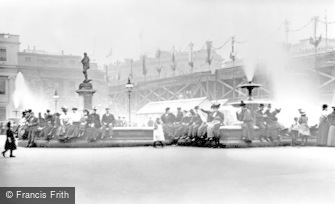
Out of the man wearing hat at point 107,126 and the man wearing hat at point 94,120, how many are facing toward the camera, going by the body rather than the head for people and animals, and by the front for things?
2

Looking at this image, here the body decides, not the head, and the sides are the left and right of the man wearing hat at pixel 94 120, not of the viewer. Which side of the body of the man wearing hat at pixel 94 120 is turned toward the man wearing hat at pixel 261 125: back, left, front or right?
left

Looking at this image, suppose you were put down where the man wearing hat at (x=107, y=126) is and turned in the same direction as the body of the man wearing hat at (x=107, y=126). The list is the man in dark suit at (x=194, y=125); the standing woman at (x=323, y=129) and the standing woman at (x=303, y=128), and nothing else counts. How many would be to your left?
3

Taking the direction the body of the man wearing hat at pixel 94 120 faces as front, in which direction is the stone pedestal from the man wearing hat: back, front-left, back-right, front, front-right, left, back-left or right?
back

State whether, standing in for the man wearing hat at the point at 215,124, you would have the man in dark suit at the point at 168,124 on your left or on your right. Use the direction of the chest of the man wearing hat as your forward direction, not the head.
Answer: on your right

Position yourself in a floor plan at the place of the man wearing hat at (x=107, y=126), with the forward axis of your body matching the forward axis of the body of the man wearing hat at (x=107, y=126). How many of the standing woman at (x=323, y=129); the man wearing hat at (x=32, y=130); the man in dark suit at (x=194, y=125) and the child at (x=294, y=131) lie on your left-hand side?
3

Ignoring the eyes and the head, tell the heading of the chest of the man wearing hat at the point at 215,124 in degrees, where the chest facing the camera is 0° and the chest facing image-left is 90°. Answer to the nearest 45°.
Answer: approximately 45°
